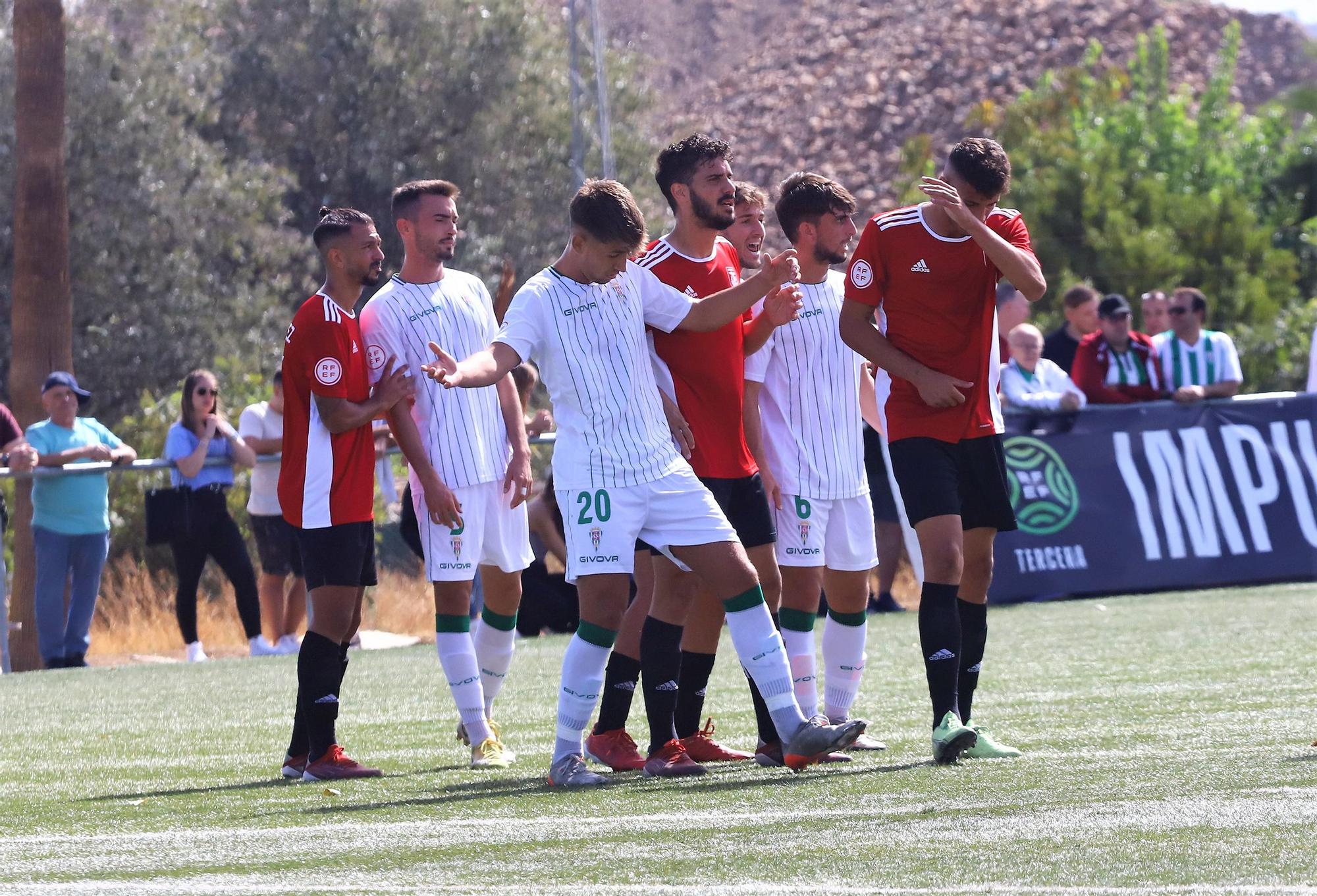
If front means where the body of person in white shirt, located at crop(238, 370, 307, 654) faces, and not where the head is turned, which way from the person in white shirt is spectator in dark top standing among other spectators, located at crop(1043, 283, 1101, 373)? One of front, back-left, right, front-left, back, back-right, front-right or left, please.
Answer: front-left

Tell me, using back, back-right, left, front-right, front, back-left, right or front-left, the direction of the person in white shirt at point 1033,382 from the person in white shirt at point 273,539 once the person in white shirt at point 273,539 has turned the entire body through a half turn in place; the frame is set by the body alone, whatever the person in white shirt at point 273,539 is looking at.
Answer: back-right

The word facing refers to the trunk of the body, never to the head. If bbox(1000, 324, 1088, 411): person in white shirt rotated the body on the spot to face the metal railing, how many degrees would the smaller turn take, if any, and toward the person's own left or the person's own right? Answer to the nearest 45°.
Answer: approximately 135° to the person's own right

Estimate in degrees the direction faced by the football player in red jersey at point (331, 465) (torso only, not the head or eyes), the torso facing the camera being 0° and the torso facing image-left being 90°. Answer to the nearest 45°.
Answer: approximately 270°

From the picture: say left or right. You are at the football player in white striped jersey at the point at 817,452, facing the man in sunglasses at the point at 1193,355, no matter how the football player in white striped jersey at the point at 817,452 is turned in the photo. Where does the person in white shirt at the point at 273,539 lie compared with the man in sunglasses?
left

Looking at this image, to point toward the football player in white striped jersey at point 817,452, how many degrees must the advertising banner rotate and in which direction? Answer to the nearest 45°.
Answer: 0° — it already faces them

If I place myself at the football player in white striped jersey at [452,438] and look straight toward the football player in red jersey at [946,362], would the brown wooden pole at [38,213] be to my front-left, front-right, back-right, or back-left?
back-left

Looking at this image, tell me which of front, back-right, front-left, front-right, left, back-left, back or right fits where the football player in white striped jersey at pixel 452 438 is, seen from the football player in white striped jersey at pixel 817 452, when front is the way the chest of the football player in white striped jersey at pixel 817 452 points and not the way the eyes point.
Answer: back-right

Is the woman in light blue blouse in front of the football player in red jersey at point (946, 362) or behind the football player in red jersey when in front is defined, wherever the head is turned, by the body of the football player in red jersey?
behind

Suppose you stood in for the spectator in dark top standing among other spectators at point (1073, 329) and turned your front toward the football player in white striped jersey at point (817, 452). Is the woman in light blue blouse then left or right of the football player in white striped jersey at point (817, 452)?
right
